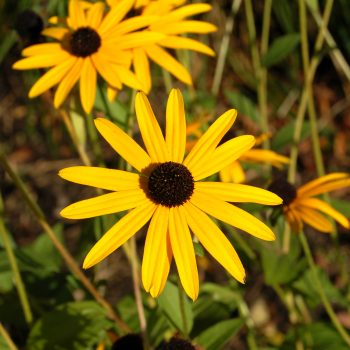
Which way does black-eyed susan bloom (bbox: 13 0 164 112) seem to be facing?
toward the camera

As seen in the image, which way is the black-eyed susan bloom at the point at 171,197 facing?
toward the camera

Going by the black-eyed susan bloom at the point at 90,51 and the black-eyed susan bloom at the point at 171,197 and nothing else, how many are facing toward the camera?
2

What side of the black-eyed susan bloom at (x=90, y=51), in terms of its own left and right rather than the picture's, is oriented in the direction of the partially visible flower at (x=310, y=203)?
left

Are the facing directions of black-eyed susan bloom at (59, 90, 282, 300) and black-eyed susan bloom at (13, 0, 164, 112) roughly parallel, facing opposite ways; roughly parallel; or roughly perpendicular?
roughly parallel
